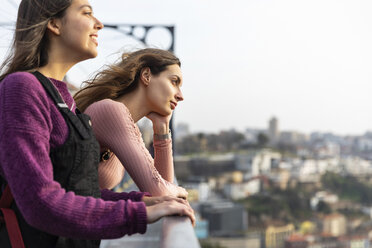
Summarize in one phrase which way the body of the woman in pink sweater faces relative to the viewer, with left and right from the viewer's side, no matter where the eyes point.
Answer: facing to the right of the viewer

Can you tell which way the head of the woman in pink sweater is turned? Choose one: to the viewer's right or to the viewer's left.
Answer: to the viewer's right

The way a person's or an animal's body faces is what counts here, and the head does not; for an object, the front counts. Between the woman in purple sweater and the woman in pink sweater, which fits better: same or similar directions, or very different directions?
same or similar directions

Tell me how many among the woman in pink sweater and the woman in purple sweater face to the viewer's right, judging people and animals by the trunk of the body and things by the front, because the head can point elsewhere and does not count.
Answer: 2

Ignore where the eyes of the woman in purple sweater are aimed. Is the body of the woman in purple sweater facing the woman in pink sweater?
no

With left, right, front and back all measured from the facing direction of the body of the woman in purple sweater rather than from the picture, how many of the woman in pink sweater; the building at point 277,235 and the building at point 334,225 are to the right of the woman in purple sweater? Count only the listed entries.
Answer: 0

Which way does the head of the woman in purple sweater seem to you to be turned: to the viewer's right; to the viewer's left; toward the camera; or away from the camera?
to the viewer's right

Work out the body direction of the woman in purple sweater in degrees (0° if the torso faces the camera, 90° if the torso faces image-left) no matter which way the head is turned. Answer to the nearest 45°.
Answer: approximately 270°

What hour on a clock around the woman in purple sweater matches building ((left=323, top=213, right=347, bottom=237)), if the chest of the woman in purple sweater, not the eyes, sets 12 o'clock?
The building is roughly at 10 o'clock from the woman in purple sweater.

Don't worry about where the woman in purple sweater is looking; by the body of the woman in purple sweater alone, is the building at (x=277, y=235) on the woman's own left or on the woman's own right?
on the woman's own left

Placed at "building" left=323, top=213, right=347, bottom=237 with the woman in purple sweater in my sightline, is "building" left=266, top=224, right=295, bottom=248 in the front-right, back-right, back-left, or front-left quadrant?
front-right

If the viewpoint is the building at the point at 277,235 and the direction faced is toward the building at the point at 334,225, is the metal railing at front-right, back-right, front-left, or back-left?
back-right
